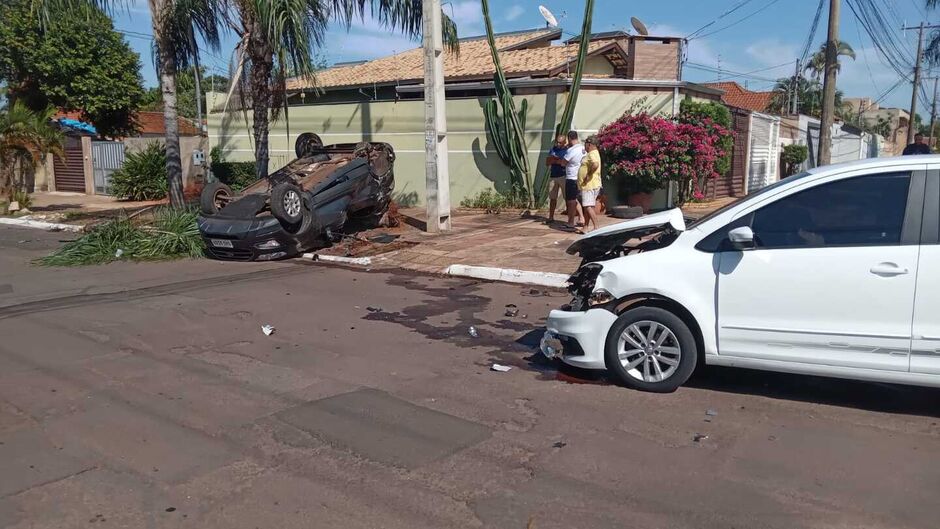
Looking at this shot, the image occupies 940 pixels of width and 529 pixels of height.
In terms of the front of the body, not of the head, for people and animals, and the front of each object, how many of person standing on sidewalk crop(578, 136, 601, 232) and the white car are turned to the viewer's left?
2

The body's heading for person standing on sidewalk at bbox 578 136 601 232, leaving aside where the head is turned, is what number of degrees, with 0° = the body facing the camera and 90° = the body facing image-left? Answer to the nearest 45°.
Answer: approximately 90°

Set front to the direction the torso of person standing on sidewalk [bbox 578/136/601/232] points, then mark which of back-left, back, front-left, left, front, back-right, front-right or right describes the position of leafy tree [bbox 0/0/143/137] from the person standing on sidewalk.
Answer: front-right

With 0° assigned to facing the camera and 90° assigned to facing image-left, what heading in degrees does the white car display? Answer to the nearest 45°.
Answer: approximately 90°

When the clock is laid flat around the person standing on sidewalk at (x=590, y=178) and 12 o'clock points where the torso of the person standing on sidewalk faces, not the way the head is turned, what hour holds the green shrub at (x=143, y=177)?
The green shrub is roughly at 1 o'clock from the person standing on sidewalk.

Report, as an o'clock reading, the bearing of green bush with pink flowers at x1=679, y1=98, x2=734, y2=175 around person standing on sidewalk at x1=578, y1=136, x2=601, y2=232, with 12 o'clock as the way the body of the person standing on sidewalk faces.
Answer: The green bush with pink flowers is roughly at 4 o'clock from the person standing on sidewalk.

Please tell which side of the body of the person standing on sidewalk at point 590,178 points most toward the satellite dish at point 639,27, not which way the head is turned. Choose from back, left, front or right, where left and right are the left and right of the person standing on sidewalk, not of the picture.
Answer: right
